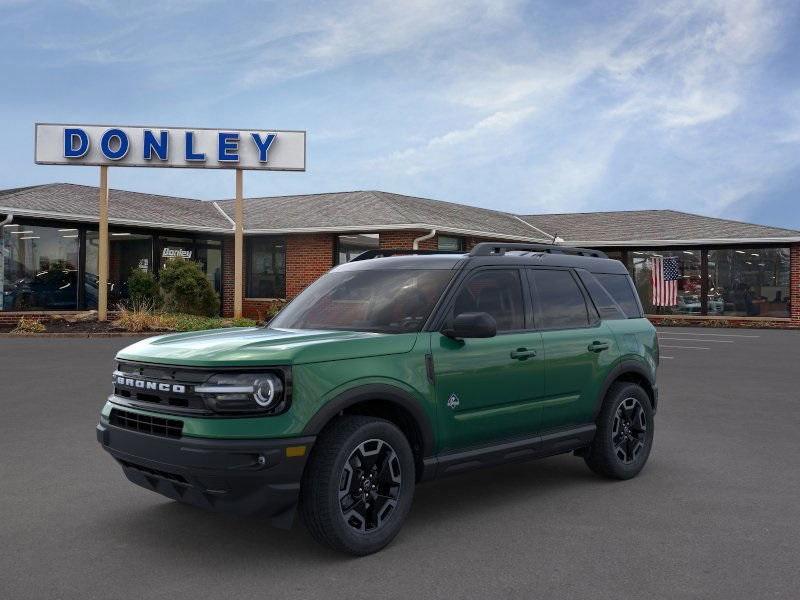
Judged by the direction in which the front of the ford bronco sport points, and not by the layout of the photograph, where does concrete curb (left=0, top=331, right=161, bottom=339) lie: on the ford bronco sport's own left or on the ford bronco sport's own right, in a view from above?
on the ford bronco sport's own right

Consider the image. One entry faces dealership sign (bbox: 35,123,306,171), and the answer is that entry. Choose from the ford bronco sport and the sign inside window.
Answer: the sign inside window

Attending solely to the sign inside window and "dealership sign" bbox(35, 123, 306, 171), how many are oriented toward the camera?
2

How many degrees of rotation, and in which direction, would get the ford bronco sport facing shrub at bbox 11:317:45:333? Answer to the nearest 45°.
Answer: approximately 90° to its right

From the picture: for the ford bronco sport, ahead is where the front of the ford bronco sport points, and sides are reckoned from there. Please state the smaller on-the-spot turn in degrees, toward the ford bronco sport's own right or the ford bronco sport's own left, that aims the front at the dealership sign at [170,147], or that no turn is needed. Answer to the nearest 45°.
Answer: approximately 135° to the ford bronco sport's own right

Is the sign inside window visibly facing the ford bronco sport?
yes

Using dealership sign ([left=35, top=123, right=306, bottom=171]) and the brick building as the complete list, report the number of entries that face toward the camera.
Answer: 2

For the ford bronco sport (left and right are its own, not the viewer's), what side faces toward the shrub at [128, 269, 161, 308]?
right

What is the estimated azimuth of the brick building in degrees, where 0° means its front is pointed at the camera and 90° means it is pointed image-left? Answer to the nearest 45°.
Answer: approximately 0°
